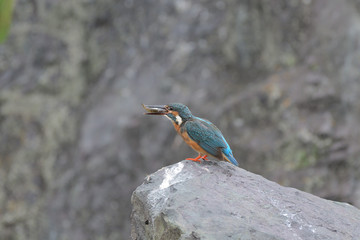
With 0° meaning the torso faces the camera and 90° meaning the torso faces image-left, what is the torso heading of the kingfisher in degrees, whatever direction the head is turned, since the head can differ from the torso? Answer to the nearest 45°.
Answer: approximately 90°
